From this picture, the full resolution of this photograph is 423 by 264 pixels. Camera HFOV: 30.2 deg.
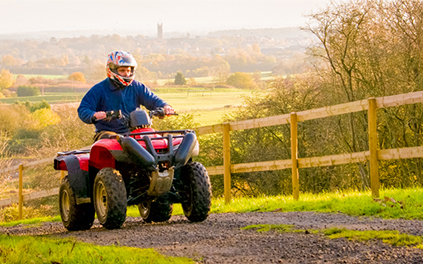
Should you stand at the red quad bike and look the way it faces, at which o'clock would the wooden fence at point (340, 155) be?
The wooden fence is roughly at 10 o'clock from the red quad bike.

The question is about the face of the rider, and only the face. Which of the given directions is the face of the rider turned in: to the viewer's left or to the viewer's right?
to the viewer's right

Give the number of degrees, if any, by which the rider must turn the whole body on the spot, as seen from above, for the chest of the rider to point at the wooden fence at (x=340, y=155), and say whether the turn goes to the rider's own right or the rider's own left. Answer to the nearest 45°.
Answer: approximately 45° to the rider's own left

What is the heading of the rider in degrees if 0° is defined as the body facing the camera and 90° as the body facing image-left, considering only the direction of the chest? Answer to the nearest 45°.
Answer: approximately 315°

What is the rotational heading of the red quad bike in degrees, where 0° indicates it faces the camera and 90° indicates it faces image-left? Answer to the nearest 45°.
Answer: approximately 315°
